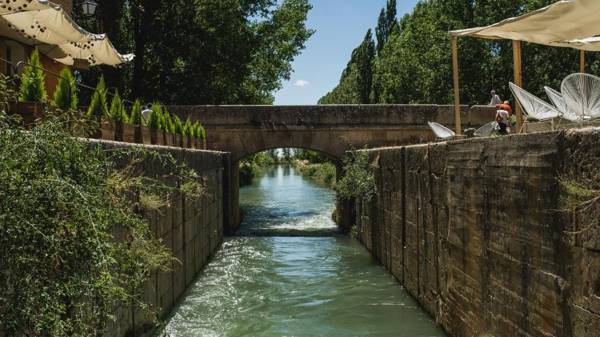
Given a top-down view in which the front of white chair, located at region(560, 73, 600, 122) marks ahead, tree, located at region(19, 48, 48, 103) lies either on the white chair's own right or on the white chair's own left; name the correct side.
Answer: on the white chair's own left

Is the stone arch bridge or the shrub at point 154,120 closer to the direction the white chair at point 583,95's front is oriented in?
the shrub

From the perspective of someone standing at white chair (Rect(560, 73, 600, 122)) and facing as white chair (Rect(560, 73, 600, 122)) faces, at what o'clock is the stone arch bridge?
The stone arch bridge is roughly at 11 o'clock from the white chair.

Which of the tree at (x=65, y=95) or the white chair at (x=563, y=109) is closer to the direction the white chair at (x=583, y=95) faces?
the white chair
